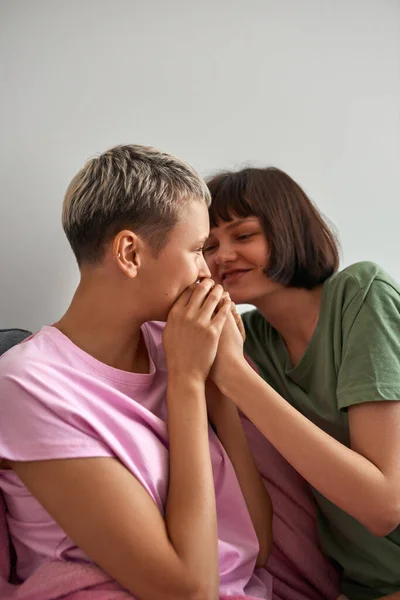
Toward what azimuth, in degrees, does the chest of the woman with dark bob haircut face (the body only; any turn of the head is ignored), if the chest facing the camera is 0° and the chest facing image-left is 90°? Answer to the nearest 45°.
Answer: approximately 45°

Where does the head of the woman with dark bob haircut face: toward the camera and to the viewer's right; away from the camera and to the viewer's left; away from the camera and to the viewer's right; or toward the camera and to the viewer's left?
toward the camera and to the viewer's left
